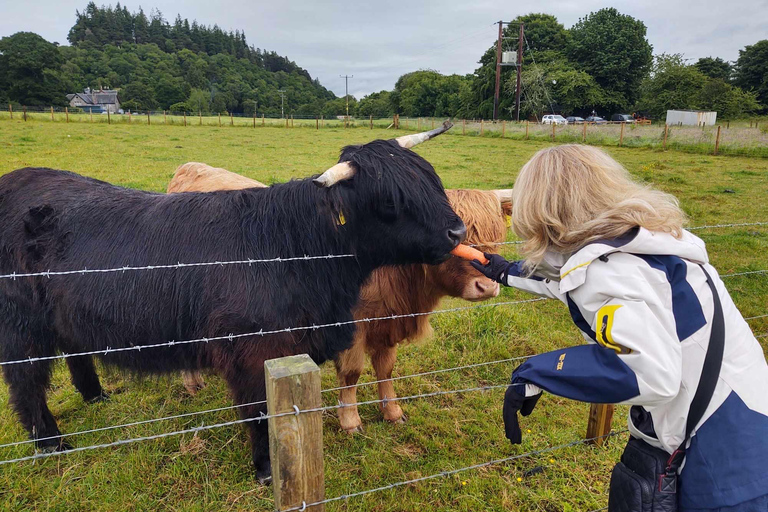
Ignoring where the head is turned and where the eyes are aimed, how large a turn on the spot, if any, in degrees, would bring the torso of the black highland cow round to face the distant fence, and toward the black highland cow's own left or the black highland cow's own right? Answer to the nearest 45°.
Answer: approximately 45° to the black highland cow's own left

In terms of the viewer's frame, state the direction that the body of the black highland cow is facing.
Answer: to the viewer's right

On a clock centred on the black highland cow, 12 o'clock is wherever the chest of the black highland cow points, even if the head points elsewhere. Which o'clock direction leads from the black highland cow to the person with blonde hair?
The person with blonde hair is roughly at 2 o'clock from the black highland cow.

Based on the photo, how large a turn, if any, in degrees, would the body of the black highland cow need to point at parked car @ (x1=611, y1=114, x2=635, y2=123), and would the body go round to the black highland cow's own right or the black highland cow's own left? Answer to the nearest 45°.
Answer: approximately 45° to the black highland cow's own left

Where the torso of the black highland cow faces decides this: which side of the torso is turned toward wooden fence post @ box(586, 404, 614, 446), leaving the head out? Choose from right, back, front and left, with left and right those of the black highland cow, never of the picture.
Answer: front

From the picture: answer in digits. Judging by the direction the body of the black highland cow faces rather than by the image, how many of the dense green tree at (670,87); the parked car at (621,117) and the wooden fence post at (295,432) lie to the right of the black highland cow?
1

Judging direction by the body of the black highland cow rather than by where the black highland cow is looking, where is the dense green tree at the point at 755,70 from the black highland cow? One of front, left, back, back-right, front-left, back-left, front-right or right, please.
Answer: front-left

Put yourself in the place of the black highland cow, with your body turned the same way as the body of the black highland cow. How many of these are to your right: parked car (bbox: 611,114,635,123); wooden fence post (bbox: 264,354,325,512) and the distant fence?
1
